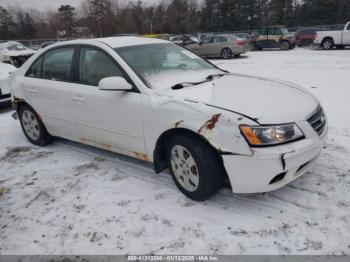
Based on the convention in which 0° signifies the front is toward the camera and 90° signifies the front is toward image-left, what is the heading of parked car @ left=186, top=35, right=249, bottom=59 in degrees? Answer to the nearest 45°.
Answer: approximately 135°

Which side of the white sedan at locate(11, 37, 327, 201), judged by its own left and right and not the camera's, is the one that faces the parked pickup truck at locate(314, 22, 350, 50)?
left

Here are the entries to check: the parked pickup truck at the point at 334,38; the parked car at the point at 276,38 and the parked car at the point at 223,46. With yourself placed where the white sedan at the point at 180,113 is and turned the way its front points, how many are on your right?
0

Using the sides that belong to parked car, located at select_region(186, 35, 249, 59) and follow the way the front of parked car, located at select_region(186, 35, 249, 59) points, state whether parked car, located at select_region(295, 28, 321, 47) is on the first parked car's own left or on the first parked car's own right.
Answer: on the first parked car's own right

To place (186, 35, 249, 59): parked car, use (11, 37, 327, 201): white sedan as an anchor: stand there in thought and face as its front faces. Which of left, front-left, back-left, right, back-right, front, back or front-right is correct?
back-left

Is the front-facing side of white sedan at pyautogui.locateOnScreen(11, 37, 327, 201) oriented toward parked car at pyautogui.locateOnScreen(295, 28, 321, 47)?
no

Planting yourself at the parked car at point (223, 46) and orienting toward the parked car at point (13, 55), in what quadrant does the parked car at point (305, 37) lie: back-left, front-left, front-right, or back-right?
back-right

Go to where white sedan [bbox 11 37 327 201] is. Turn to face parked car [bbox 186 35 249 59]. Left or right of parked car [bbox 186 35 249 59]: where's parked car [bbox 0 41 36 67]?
left

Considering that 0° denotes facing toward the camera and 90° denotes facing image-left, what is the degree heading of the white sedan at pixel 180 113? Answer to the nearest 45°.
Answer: approximately 315°

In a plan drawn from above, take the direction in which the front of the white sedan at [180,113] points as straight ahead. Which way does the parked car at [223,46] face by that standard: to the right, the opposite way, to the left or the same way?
the opposite way

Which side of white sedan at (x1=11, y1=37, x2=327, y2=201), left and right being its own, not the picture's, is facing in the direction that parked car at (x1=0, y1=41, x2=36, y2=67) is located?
back

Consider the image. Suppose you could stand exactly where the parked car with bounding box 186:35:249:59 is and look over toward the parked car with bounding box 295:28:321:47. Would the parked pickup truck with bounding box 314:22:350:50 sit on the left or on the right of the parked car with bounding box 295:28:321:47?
right
